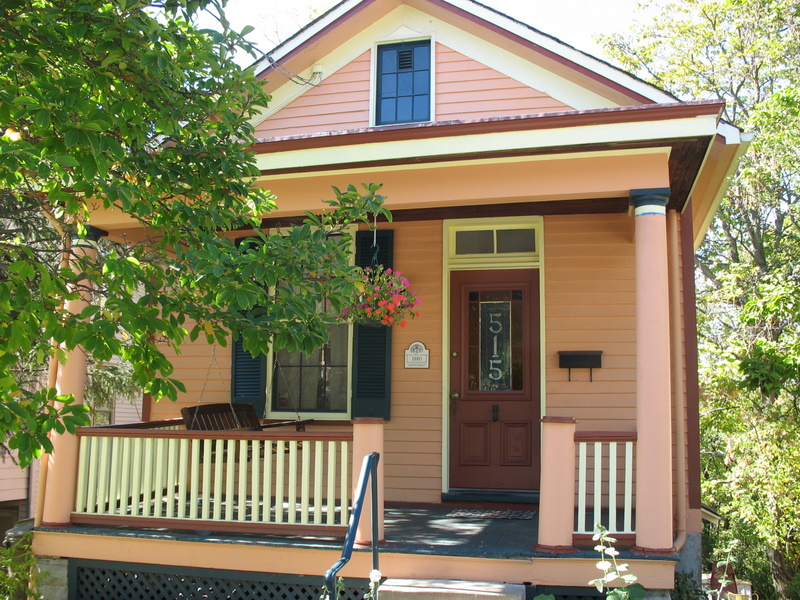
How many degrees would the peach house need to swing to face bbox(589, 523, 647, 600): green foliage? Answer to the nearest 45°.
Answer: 0° — it already faces it

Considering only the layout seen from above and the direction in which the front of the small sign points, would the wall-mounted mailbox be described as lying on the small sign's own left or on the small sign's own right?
on the small sign's own left

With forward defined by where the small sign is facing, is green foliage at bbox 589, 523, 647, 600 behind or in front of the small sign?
in front

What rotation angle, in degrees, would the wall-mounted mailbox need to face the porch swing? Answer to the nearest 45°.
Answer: approximately 90° to its right

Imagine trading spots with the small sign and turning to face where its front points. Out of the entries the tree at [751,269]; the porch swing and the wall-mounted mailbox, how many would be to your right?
1

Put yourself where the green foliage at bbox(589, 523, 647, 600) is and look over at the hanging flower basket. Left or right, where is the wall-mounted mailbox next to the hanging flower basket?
right

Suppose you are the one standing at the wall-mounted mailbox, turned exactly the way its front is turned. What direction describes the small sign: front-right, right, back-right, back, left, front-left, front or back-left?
right

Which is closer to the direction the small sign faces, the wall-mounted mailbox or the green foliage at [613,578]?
the green foliage

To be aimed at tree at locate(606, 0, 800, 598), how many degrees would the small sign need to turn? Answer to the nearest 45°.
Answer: approximately 135° to its left

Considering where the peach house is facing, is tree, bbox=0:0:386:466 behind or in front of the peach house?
in front

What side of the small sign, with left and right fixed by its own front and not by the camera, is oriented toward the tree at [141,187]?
front

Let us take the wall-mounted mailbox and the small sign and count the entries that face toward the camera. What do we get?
2

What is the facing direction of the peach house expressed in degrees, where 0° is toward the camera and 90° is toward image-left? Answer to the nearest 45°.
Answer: approximately 0°

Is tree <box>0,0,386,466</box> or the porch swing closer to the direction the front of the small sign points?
the tree

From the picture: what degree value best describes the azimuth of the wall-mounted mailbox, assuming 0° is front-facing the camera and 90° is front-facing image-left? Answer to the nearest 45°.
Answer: approximately 0°
